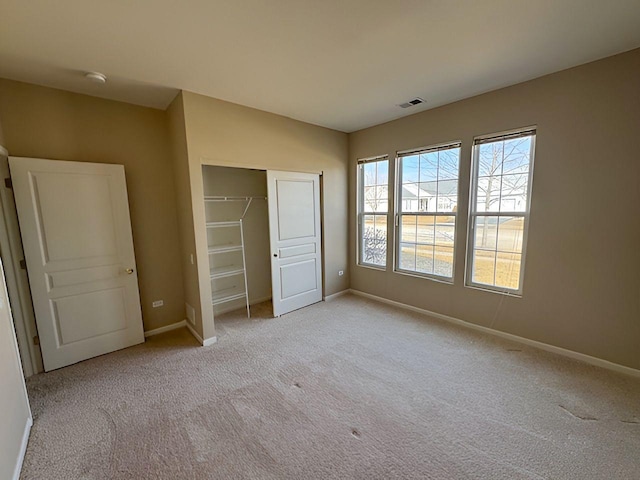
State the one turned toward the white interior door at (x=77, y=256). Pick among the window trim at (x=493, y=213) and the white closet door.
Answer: the window trim

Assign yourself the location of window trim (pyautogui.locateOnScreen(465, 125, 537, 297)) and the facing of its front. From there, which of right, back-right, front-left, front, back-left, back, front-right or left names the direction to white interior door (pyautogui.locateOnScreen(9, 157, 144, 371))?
front

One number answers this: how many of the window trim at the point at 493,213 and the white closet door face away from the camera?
0

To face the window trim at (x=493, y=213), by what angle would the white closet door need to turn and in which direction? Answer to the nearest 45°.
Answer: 0° — it already faces it

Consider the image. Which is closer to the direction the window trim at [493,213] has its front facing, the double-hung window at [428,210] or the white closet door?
the white closet door

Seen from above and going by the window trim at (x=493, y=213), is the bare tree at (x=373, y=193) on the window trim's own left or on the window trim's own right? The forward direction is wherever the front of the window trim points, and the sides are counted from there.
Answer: on the window trim's own right

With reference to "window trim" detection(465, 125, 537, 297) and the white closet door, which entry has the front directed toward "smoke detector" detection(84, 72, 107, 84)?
the window trim

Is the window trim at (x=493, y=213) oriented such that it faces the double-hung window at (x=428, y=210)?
no

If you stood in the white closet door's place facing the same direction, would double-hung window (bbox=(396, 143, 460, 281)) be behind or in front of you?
in front

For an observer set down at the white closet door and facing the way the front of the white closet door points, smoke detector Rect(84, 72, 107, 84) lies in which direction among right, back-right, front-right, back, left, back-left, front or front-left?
right

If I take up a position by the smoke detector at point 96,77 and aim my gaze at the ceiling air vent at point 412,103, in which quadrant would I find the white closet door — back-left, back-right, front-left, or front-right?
front-left

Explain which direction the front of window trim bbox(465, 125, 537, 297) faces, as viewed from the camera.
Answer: facing the viewer and to the left of the viewer

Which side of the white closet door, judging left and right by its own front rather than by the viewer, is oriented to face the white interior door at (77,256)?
right

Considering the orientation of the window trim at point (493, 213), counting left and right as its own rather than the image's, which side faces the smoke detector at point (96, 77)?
front

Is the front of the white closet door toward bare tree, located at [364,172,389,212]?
no

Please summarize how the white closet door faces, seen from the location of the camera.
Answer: facing the viewer and to the right of the viewer
